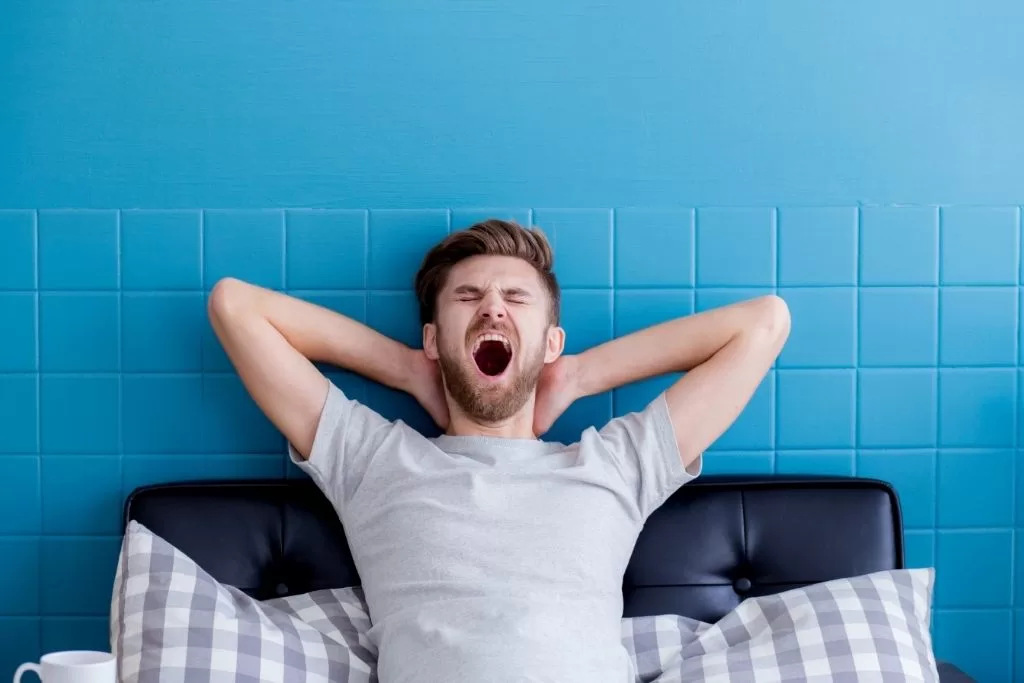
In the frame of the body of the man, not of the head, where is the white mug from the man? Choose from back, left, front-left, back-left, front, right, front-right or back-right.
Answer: front-right

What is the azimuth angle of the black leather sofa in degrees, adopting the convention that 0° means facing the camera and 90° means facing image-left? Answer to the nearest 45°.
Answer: approximately 0°

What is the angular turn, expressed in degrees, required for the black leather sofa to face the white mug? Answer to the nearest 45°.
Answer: approximately 45° to its right

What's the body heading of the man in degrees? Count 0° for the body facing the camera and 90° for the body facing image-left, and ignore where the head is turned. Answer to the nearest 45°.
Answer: approximately 0°
